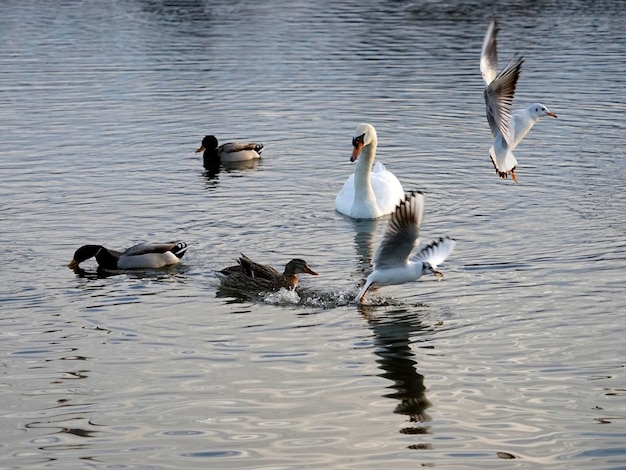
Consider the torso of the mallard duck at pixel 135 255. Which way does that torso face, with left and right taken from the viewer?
facing to the left of the viewer

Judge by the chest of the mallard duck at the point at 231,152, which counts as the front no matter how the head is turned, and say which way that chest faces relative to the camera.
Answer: to the viewer's left

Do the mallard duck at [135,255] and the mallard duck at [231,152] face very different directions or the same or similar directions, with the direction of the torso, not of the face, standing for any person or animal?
same or similar directions

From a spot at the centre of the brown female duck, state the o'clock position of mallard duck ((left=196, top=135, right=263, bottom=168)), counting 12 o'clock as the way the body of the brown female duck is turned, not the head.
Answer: The mallard duck is roughly at 9 o'clock from the brown female duck.

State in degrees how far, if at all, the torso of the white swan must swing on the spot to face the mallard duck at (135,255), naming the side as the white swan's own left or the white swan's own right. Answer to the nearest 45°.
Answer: approximately 45° to the white swan's own right

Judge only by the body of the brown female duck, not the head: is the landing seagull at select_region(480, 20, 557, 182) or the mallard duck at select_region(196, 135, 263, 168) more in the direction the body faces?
the landing seagull

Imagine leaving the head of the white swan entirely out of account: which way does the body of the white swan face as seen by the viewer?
toward the camera

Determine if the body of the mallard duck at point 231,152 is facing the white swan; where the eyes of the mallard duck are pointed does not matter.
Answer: no

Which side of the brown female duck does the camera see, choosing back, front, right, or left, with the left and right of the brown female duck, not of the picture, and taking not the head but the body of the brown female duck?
right

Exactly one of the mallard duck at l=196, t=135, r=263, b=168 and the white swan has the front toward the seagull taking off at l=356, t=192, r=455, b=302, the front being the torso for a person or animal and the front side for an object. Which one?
the white swan

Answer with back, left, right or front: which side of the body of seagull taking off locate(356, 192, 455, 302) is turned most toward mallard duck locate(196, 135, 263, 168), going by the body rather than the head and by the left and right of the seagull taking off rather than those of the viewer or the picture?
left

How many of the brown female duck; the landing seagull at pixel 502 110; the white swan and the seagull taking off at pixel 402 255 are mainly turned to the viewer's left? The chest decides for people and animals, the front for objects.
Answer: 0

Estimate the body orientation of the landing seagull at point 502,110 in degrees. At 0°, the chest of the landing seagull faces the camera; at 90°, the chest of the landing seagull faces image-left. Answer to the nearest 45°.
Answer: approximately 270°

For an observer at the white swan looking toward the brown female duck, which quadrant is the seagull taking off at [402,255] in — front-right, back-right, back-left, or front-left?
front-left

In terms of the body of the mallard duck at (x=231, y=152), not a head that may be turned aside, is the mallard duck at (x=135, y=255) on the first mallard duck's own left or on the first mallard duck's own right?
on the first mallard duck's own left

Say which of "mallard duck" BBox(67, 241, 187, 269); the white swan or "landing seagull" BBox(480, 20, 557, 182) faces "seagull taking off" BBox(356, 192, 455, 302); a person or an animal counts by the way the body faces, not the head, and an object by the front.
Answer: the white swan

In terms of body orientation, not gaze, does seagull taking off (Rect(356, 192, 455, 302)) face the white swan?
no

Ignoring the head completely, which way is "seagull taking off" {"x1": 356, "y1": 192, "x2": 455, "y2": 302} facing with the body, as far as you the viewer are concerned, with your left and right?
facing to the right of the viewer

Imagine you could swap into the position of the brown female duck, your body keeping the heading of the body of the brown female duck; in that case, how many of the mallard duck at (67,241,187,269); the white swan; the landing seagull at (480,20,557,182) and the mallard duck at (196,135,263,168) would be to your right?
0

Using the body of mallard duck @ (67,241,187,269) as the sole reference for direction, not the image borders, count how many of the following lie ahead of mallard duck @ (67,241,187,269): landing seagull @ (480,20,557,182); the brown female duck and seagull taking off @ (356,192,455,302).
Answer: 0

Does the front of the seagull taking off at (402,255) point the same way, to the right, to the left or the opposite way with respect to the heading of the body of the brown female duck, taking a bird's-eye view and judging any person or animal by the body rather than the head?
the same way
